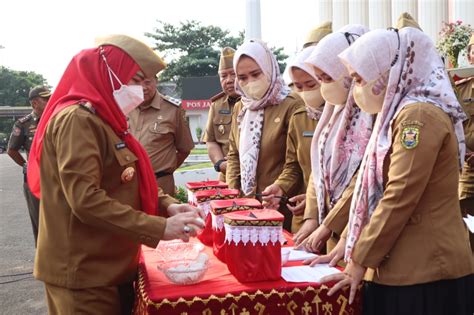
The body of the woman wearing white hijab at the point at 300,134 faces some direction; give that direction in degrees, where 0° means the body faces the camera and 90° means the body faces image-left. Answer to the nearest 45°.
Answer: approximately 45°

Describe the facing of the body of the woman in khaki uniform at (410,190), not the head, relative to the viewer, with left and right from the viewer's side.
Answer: facing to the left of the viewer

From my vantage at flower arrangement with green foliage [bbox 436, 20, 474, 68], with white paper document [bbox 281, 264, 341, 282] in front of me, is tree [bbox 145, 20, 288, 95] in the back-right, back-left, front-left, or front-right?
back-right

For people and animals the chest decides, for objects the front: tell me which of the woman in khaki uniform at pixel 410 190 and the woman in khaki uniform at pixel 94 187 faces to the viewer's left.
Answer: the woman in khaki uniform at pixel 410 190

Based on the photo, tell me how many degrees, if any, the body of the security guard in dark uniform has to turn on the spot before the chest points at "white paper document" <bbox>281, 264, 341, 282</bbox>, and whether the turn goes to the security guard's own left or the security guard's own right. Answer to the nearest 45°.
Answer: approximately 45° to the security guard's own right

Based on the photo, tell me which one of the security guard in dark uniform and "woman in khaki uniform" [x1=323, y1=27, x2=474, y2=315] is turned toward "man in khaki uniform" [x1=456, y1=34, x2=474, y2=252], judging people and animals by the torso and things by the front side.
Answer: the security guard in dark uniform

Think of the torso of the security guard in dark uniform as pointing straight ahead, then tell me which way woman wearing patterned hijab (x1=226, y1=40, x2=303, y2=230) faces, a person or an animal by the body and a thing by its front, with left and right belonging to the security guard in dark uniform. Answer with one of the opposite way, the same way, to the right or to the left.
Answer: to the right

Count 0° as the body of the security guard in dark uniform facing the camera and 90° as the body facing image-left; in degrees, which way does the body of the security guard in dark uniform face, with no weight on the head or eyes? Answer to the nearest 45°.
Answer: approximately 315°
